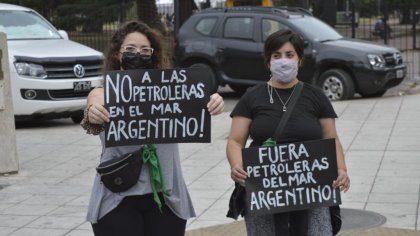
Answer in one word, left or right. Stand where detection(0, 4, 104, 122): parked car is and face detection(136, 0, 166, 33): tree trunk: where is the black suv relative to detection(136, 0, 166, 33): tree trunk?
right

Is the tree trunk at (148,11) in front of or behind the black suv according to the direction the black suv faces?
behind

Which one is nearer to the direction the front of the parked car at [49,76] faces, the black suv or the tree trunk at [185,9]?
the black suv

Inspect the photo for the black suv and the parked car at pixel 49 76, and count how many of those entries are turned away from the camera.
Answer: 0

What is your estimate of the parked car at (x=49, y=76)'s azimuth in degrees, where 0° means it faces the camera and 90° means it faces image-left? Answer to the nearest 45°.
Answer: approximately 315°

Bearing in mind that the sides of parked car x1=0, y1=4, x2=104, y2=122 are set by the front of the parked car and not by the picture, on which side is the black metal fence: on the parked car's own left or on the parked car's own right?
on the parked car's own left

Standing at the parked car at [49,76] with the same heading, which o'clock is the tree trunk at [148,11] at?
The tree trunk is roughly at 8 o'clock from the parked car.

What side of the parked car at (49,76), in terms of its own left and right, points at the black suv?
left
